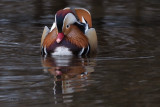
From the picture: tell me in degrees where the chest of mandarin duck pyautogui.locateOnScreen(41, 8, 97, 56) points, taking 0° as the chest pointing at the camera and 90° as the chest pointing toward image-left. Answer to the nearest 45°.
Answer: approximately 0°
